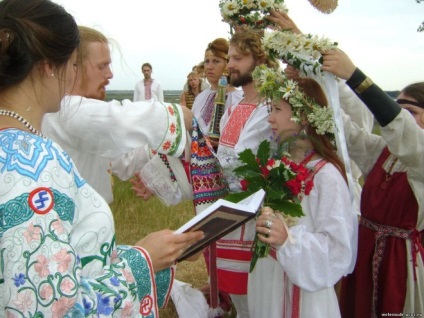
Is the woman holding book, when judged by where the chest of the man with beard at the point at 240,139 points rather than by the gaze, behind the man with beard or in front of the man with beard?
in front

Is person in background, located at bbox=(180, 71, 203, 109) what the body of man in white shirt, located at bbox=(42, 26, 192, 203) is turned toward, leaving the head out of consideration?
no

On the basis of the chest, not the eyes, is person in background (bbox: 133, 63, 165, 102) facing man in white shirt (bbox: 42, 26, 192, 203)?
yes

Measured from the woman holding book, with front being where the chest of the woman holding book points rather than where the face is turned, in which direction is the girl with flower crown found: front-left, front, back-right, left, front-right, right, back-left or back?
front

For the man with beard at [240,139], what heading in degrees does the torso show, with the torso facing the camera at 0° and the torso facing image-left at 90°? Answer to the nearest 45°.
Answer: approximately 45°

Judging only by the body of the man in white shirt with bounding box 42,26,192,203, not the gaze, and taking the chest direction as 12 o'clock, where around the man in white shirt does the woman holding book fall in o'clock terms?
The woman holding book is roughly at 3 o'clock from the man in white shirt.

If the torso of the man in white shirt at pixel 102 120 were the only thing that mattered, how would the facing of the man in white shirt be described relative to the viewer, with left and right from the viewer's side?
facing to the right of the viewer

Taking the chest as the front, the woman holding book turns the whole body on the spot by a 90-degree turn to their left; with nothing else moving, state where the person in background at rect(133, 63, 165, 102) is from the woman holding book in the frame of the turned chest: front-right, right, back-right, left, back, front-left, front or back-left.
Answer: front-right

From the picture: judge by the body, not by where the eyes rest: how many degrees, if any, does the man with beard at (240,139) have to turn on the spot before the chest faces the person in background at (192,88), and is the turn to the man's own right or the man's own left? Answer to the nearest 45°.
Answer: approximately 135° to the man's own right

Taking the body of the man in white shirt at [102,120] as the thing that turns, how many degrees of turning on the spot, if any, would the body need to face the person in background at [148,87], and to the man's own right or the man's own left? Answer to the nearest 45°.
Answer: approximately 90° to the man's own left

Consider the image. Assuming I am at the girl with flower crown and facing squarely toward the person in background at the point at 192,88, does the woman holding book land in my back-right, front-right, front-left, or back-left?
back-left

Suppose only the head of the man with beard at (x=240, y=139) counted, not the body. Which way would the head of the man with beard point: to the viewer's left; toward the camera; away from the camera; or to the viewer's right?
to the viewer's left

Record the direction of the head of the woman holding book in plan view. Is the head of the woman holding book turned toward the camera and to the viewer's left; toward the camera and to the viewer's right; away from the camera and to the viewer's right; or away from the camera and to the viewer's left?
away from the camera and to the viewer's right

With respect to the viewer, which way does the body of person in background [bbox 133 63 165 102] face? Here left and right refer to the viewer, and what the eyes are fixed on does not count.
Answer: facing the viewer

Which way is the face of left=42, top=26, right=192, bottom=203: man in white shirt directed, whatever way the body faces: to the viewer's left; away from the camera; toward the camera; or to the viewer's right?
to the viewer's right

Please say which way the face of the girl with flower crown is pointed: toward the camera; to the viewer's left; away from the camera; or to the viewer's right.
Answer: to the viewer's left

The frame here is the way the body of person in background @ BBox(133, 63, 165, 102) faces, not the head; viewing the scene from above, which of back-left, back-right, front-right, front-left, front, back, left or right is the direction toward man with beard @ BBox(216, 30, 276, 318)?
front

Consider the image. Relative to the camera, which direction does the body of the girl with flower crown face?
to the viewer's left
